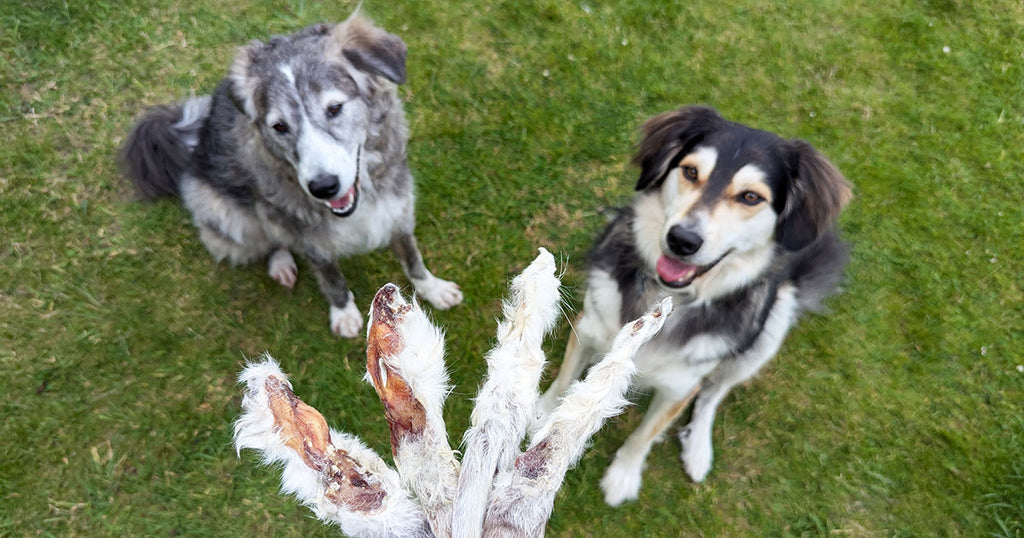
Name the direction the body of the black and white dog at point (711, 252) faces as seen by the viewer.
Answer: toward the camera

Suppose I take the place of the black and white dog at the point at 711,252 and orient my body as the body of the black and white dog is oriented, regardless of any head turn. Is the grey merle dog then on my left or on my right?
on my right

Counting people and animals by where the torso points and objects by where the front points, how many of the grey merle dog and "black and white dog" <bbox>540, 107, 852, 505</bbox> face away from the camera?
0

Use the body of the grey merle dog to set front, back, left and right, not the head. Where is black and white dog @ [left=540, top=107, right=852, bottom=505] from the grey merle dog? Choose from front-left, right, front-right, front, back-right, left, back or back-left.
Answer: front
